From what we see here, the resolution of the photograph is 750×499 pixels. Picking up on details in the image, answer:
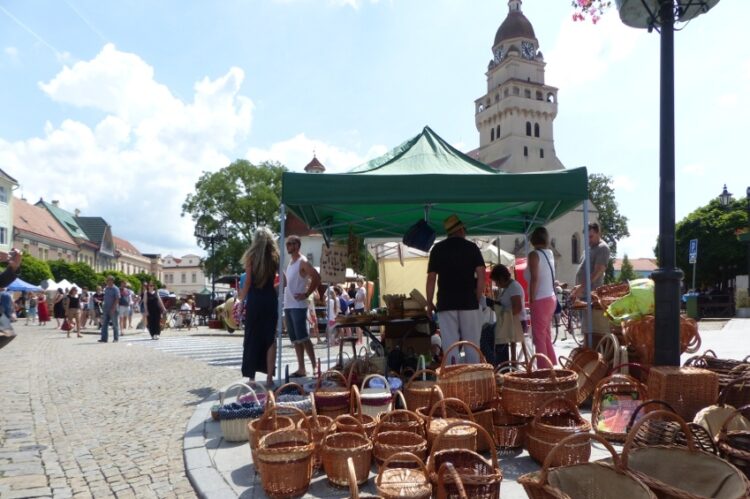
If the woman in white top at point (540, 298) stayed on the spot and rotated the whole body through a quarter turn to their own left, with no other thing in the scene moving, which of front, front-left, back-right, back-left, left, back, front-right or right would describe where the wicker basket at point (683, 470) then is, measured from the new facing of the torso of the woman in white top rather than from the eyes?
front-left

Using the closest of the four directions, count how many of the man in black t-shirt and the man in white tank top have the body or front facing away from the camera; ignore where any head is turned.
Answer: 1

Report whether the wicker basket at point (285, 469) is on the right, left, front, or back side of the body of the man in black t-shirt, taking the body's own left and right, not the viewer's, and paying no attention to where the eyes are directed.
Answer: back

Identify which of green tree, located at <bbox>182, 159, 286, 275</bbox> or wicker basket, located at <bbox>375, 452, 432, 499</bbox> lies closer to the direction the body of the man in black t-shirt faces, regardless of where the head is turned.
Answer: the green tree

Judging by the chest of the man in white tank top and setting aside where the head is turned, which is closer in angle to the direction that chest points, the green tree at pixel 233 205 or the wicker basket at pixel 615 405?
the wicker basket

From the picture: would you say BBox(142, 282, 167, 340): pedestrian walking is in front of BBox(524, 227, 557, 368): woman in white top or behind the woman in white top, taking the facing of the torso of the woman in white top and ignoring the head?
in front

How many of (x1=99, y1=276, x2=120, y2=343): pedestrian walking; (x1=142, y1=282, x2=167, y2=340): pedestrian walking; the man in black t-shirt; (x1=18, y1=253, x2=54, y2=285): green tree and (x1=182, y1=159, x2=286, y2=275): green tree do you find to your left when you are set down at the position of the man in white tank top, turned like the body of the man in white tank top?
1

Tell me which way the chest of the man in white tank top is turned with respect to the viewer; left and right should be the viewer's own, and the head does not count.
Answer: facing the viewer and to the left of the viewer

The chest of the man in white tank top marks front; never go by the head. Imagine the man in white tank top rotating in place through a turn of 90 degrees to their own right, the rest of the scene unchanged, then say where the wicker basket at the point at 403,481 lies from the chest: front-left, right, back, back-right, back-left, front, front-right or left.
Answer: back-left

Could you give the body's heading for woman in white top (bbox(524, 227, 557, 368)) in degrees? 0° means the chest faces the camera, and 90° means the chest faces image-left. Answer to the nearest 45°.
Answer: approximately 135°

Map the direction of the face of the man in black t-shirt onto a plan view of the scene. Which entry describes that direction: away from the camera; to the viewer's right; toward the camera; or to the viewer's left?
away from the camera

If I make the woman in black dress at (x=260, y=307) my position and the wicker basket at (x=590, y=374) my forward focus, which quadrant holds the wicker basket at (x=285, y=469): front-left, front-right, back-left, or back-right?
front-right

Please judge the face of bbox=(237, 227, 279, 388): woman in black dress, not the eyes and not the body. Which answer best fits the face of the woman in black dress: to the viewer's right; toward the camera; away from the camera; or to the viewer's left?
away from the camera

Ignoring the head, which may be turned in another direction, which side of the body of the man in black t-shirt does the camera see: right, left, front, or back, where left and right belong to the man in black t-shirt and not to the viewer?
back

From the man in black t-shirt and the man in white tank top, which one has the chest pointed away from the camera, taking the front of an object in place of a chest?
the man in black t-shirt

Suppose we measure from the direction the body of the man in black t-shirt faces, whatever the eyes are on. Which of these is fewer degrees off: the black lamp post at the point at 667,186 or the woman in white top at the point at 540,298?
the woman in white top
